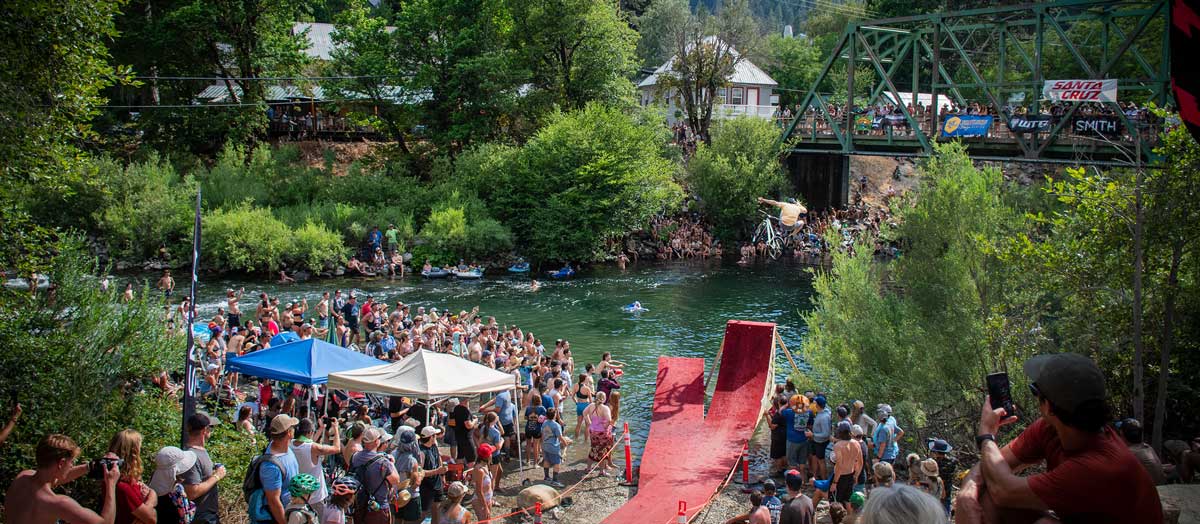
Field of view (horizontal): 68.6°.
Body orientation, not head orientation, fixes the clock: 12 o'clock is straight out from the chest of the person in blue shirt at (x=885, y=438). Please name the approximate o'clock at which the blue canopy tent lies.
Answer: The blue canopy tent is roughly at 10 o'clock from the person in blue shirt.

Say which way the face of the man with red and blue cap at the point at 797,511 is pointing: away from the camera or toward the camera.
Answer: away from the camera

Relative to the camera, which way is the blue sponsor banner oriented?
toward the camera

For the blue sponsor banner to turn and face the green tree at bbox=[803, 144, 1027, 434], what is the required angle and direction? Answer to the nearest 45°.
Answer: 0° — it already faces it

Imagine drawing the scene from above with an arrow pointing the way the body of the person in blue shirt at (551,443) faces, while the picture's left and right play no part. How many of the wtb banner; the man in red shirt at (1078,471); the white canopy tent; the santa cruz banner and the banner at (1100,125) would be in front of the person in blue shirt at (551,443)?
3

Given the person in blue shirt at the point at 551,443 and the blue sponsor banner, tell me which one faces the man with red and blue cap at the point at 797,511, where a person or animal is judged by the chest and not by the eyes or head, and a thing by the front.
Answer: the blue sponsor banner

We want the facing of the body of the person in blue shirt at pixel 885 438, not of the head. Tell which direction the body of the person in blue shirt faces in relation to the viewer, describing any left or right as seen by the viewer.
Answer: facing away from the viewer and to the left of the viewer

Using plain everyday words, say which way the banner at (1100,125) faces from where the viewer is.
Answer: facing the viewer

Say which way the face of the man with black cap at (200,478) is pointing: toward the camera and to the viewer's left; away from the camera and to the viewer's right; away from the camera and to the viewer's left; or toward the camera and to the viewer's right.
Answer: away from the camera and to the viewer's right

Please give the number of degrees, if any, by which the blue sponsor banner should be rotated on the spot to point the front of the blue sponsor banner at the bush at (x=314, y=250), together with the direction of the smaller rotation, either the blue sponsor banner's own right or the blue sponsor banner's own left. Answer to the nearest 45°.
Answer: approximately 45° to the blue sponsor banner's own right

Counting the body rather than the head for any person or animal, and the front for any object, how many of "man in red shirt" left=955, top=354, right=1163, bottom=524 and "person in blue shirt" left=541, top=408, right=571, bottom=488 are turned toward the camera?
0

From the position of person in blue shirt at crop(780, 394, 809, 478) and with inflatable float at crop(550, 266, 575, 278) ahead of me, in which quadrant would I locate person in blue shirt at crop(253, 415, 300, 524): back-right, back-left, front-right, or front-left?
back-left

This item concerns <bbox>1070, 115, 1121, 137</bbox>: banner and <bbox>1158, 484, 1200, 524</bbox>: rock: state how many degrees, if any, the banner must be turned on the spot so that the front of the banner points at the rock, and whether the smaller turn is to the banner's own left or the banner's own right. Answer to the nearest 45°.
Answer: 0° — it already faces it

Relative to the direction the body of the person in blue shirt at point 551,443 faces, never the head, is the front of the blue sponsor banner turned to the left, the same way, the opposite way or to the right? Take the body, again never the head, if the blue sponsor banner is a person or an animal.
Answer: the opposite way

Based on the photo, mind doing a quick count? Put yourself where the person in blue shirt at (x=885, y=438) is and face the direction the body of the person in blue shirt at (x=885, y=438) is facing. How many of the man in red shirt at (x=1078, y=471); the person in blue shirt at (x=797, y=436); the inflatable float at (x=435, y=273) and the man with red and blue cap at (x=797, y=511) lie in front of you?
2

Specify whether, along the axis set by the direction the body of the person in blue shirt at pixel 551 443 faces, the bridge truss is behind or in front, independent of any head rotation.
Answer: in front

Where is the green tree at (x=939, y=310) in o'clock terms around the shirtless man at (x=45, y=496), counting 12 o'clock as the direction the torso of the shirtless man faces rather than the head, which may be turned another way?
The green tree is roughly at 1 o'clock from the shirtless man.

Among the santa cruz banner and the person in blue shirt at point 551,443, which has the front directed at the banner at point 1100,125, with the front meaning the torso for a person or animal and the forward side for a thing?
the person in blue shirt

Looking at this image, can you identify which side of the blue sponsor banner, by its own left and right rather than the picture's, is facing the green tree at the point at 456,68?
right

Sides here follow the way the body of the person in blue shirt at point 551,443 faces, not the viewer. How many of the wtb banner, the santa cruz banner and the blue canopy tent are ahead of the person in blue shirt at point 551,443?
2
